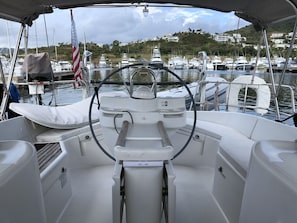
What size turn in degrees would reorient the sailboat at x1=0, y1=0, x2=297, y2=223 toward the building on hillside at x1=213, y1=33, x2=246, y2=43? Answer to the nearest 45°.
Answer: approximately 135° to its left

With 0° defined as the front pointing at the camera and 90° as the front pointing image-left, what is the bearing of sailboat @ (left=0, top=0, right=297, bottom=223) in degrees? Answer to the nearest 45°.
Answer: approximately 0°

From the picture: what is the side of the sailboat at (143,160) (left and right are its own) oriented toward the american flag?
back
